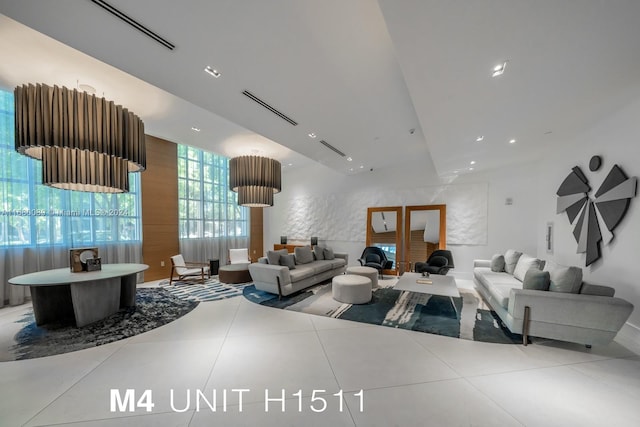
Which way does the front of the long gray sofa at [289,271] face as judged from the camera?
facing the viewer and to the right of the viewer

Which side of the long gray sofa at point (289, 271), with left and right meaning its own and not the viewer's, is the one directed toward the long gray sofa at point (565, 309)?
front

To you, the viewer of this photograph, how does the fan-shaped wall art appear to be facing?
facing the viewer and to the left of the viewer

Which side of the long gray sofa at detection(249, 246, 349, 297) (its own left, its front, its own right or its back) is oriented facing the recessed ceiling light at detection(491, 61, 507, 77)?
front

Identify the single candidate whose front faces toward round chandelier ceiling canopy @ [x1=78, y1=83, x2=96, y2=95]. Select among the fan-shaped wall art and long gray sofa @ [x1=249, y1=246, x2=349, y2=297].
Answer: the fan-shaped wall art

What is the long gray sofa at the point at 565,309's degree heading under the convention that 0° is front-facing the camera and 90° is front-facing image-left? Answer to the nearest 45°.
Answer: approximately 90°

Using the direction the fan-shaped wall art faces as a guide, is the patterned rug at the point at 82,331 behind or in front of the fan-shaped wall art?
in front

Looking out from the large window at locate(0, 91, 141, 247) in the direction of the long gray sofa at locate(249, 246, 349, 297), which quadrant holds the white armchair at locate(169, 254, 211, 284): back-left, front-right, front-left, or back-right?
front-left

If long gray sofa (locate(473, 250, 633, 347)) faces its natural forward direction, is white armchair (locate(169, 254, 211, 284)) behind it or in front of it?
in front

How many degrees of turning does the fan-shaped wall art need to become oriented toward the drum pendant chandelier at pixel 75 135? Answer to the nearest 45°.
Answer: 0° — it already faces it

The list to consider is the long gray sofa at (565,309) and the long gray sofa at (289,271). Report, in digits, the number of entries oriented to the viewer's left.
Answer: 1
